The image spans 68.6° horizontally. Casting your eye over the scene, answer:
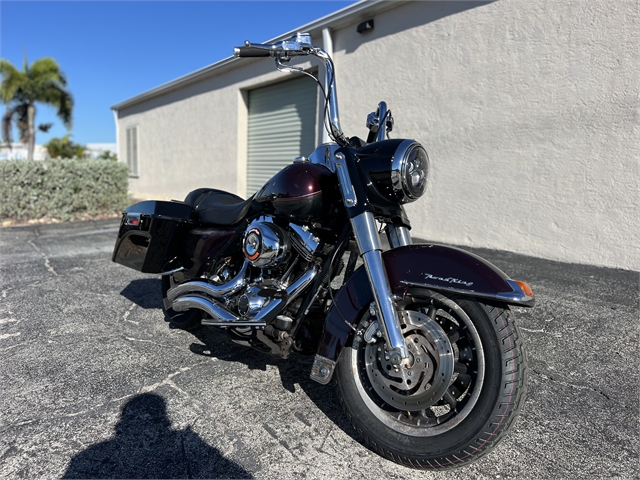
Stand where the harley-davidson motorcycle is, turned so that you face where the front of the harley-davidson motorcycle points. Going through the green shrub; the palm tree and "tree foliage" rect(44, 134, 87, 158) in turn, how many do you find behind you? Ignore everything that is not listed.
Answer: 3

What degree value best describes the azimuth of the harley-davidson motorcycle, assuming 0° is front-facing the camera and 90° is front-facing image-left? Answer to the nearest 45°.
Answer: approximately 315°

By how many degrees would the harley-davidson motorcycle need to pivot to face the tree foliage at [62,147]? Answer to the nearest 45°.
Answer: approximately 180°

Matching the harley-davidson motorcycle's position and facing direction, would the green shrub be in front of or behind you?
behind

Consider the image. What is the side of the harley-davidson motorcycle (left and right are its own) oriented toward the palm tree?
back
